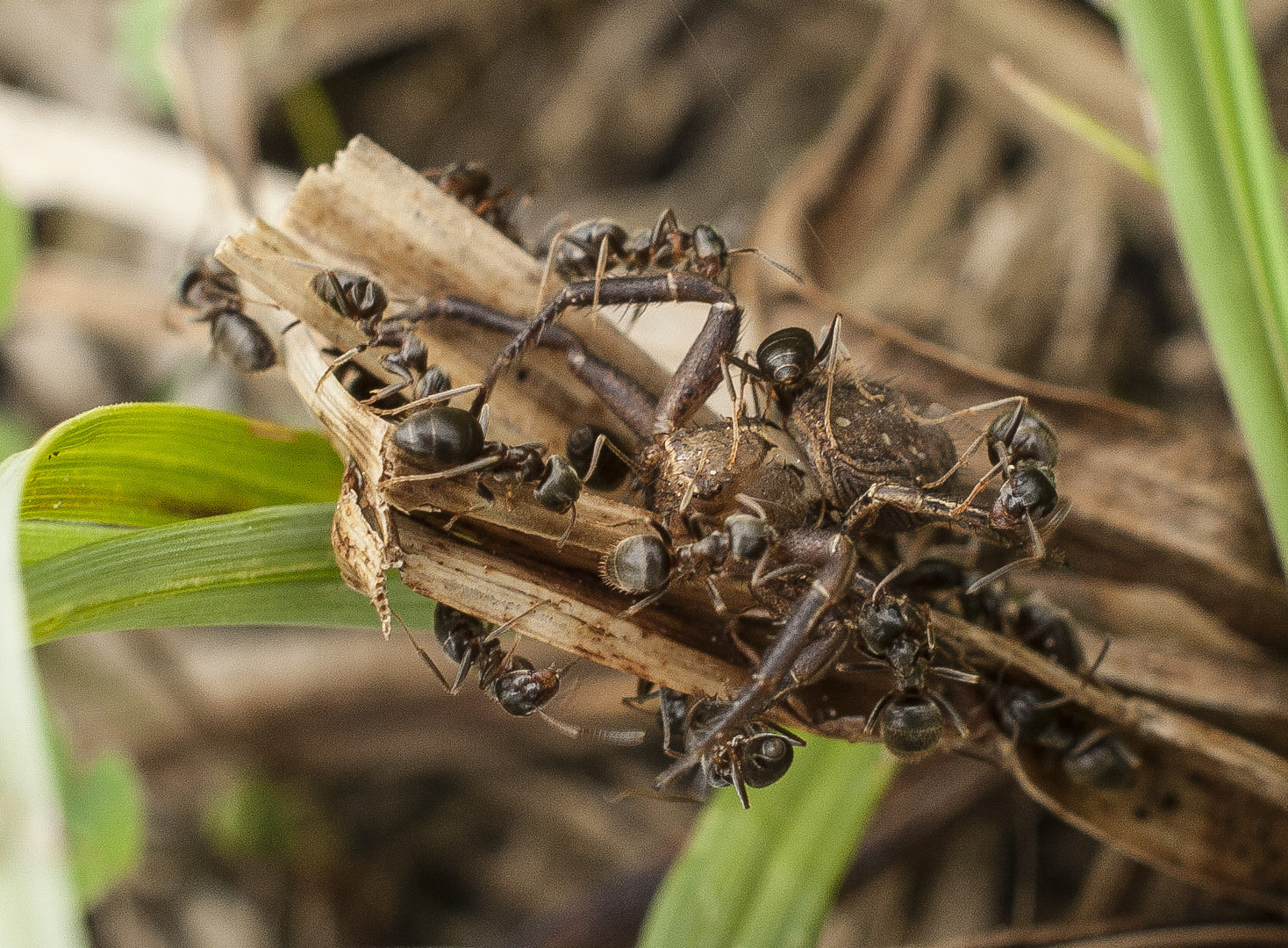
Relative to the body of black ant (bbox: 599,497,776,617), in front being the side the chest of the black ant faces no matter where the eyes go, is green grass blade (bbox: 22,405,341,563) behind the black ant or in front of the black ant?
behind

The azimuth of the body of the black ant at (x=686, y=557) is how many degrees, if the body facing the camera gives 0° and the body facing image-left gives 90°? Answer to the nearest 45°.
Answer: approximately 270°

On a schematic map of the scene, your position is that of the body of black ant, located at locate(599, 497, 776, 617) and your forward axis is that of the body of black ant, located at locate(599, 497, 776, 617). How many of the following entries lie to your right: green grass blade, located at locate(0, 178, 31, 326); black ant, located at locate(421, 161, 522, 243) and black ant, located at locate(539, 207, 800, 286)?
0

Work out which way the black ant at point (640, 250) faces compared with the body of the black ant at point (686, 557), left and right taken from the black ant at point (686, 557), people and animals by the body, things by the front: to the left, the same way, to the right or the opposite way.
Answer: the same way

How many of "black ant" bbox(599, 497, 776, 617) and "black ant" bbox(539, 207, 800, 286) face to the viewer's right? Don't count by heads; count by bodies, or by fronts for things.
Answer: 2

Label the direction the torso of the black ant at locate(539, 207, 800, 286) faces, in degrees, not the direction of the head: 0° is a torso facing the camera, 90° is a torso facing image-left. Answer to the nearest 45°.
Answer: approximately 270°

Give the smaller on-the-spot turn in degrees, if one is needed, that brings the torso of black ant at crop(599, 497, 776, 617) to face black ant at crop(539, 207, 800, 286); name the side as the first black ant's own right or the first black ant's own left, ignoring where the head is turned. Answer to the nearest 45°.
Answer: approximately 90° to the first black ant's own left

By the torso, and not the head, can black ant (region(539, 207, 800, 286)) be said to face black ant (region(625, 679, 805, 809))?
no

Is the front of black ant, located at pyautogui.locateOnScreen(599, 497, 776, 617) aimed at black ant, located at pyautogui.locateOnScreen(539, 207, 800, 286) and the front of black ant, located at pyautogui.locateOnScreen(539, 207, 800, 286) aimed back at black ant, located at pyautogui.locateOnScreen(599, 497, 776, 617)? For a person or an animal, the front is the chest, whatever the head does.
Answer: no

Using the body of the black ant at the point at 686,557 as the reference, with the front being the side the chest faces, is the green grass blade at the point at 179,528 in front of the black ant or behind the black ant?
behind

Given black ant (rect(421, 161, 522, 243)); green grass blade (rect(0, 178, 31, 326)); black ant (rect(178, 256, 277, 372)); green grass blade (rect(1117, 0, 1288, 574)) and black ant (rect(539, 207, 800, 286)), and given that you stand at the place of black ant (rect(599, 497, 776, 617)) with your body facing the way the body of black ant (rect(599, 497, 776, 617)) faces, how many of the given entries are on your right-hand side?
0
